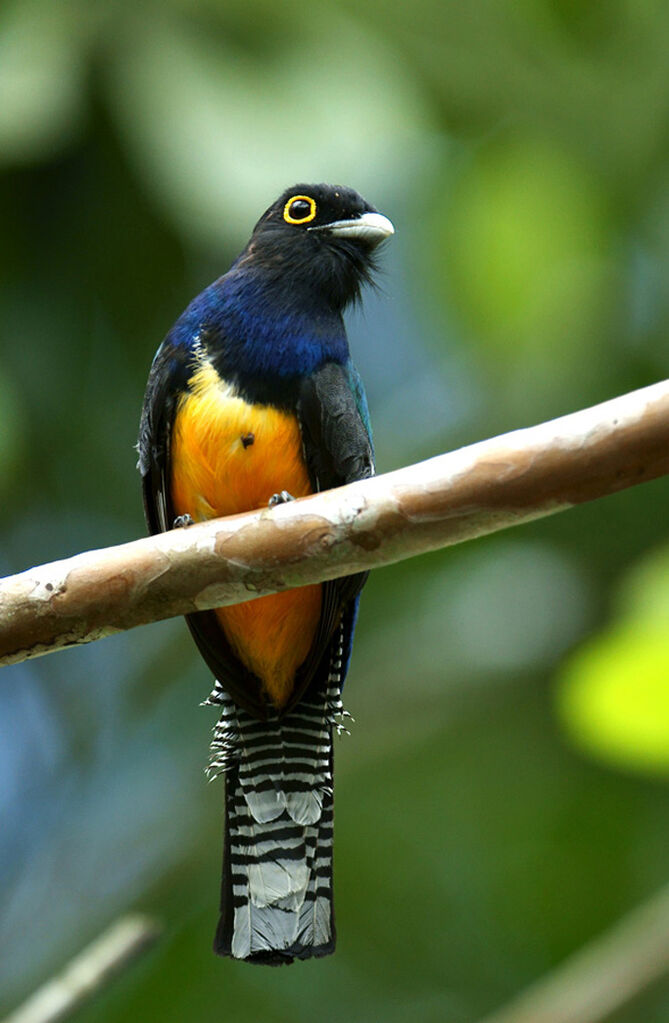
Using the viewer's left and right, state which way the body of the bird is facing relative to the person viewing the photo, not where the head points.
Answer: facing the viewer
